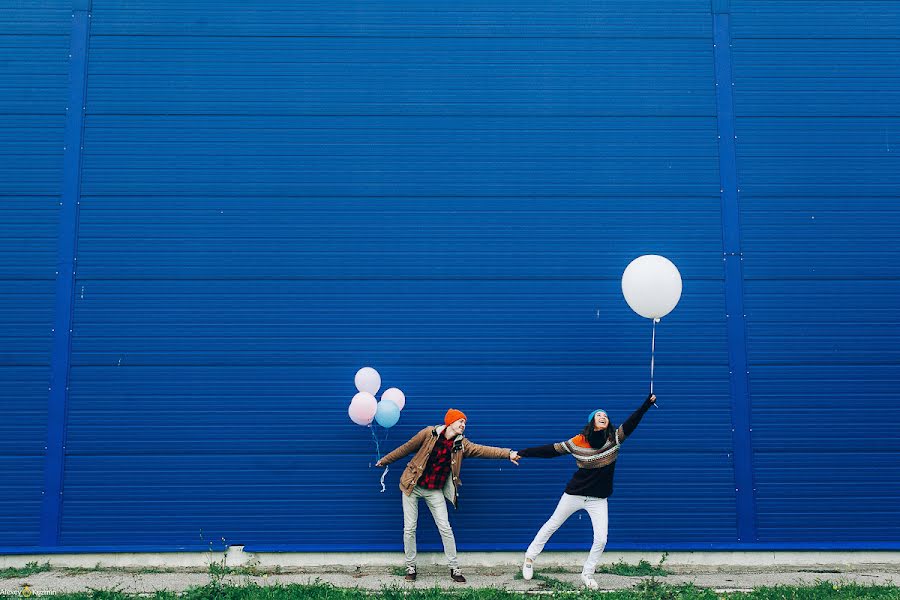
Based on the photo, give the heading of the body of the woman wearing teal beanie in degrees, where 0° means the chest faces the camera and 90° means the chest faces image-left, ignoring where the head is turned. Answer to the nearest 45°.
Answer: approximately 0°

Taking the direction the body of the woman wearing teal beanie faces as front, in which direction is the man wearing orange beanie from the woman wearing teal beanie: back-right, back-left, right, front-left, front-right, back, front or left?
right

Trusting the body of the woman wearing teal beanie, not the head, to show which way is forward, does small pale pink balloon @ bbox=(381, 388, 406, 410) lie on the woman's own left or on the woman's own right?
on the woman's own right

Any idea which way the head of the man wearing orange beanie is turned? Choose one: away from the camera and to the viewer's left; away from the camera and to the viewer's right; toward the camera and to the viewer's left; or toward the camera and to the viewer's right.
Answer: toward the camera and to the viewer's right

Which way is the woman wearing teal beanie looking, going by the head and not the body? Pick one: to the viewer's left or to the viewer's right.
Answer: to the viewer's right
